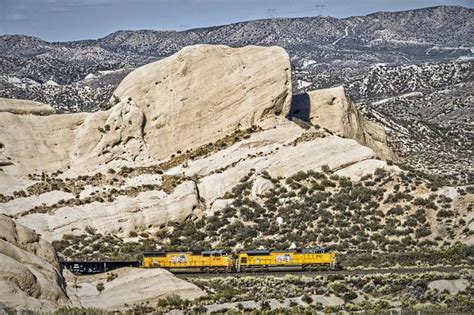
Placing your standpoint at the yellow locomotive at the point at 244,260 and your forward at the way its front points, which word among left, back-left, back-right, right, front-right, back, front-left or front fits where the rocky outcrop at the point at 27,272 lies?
back-right

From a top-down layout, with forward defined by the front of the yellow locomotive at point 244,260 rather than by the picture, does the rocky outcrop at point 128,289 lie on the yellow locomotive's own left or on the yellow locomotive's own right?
on the yellow locomotive's own right

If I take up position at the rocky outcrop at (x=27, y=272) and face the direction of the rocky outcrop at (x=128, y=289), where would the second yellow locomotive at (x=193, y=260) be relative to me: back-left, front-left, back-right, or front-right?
front-left

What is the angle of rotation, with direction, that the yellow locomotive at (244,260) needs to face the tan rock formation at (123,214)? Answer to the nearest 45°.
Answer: approximately 135° to its left

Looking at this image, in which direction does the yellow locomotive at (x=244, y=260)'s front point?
to the viewer's right
